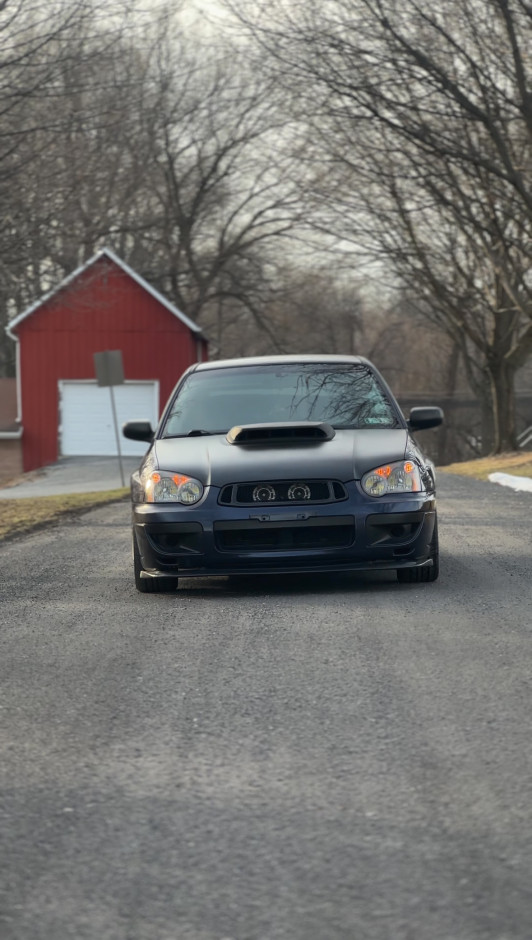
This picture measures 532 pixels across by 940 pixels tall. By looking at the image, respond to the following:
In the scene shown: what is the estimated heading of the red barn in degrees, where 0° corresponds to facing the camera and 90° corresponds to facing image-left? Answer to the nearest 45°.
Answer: approximately 0°

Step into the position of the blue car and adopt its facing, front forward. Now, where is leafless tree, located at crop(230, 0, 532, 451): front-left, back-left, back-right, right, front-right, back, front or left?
back

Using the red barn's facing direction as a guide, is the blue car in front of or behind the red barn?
in front

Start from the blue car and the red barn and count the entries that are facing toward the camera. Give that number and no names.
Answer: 2

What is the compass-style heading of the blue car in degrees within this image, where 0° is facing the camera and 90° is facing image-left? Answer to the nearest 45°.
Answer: approximately 0°

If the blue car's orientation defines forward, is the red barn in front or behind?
behind
